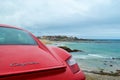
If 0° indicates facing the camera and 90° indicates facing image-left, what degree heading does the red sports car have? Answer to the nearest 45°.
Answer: approximately 135°
